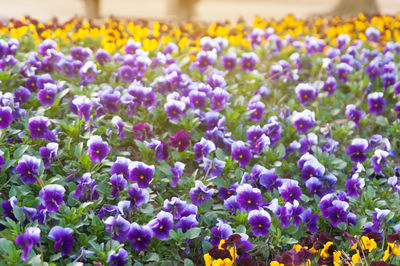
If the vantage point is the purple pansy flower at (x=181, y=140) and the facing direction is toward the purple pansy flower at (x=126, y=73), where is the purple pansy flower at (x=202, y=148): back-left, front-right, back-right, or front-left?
back-right

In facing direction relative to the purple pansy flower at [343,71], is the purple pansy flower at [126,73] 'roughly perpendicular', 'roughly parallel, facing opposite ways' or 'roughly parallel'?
roughly parallel

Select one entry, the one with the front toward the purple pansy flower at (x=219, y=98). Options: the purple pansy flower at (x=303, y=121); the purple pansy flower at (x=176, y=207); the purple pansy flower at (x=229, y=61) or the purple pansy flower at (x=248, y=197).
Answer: the purple pansy flower at (x=229, y=61)

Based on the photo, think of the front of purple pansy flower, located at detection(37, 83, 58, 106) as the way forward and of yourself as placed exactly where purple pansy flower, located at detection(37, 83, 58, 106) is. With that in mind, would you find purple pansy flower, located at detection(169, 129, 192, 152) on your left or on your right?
on your left

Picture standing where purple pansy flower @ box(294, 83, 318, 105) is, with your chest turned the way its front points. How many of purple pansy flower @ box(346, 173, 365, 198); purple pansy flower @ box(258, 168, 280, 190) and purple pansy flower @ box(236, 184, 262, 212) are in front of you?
3

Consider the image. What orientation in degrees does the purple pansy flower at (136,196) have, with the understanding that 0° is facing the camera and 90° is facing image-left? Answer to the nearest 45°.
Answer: approximately 45°

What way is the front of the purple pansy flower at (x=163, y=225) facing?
toward the camera

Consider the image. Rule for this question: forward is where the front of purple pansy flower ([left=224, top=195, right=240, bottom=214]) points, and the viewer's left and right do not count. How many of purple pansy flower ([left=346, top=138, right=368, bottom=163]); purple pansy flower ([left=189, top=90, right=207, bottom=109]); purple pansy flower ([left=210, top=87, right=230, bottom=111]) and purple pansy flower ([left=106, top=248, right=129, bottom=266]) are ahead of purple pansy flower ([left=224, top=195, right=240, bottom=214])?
1

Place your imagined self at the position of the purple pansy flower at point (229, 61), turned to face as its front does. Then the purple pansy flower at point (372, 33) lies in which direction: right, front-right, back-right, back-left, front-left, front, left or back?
back-left

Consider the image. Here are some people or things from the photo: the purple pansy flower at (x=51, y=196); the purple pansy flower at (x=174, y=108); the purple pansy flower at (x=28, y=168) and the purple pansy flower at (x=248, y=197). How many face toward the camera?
4

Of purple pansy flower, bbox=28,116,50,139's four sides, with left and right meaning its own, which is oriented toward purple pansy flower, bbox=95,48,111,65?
back

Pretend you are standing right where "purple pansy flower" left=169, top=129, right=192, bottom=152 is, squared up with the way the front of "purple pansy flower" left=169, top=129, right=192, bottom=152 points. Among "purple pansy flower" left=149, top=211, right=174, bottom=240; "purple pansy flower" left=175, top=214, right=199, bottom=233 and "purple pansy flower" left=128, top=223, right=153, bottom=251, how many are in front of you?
3

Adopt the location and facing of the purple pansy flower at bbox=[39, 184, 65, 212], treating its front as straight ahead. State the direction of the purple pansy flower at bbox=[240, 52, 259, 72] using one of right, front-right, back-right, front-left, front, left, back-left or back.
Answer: back-left

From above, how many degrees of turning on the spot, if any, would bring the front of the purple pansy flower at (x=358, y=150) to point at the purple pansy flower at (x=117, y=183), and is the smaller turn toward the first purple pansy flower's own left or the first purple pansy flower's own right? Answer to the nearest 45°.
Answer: approximately 45° to the first purple pansy flower's own right

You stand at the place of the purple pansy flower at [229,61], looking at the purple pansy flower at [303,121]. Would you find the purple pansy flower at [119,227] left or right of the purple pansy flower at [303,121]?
right

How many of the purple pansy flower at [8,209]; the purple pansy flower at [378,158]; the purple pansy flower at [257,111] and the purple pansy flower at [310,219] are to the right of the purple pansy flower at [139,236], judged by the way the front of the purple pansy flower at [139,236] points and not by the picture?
1

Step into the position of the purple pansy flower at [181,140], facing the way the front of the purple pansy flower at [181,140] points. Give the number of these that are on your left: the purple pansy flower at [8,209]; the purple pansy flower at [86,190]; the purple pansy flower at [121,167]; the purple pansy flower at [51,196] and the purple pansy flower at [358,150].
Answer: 1

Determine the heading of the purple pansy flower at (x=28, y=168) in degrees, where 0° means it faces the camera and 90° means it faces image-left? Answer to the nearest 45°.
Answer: approximately 0°

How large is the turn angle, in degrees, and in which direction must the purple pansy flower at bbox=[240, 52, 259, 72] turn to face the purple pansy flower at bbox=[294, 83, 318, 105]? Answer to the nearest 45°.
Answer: approximately 45° to its left
